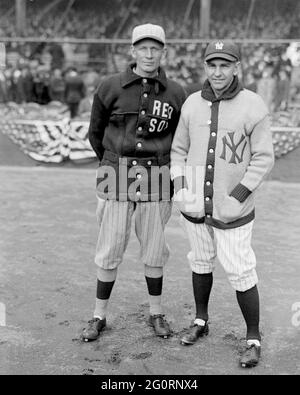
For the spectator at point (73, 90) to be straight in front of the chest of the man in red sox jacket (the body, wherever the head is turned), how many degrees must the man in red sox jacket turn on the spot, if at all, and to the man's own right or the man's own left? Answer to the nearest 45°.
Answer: approximately 180°

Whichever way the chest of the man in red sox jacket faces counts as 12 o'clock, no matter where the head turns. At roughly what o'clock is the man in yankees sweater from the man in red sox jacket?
The man in yankees sweater is roughly at 10 o'clock from the man in red sox jacket.

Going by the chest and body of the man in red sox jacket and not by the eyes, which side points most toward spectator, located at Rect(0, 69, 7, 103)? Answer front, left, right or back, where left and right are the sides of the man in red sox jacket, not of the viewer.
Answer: back

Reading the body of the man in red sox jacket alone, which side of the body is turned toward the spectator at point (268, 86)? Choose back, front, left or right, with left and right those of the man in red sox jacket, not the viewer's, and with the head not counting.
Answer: back

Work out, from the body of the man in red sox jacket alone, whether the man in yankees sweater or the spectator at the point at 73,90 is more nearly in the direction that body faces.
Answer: the man in yankees sweater

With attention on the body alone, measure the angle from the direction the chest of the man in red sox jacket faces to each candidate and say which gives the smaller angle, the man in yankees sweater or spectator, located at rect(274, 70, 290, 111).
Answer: the man in yankees sweater

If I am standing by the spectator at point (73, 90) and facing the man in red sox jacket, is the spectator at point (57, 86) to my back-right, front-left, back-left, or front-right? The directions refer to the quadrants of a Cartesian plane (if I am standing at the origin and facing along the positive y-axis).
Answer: back-right

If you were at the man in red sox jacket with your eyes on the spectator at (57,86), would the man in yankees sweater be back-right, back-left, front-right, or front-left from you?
back-right

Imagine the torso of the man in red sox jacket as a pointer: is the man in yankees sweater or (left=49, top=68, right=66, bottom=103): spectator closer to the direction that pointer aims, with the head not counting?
the man in yankees sweater

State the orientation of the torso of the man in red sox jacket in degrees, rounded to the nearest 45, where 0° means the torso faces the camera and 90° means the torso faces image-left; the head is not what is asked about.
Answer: approximately 0°
